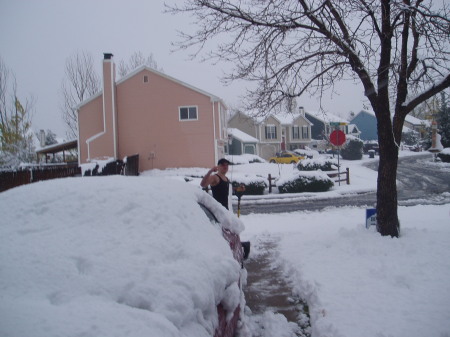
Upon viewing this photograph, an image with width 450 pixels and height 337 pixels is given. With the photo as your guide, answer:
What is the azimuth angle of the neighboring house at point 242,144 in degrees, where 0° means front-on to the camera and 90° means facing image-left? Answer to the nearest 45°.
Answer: approximately 315°

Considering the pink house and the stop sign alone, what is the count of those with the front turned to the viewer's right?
1

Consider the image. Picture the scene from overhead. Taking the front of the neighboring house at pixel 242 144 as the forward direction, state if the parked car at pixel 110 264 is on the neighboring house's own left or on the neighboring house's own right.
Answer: on the neighboring house's own right

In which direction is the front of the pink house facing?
to the viewer's right

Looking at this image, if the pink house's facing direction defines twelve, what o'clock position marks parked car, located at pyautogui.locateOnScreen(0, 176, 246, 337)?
The parked car is roughly at 3 o'clock from the pink house.
